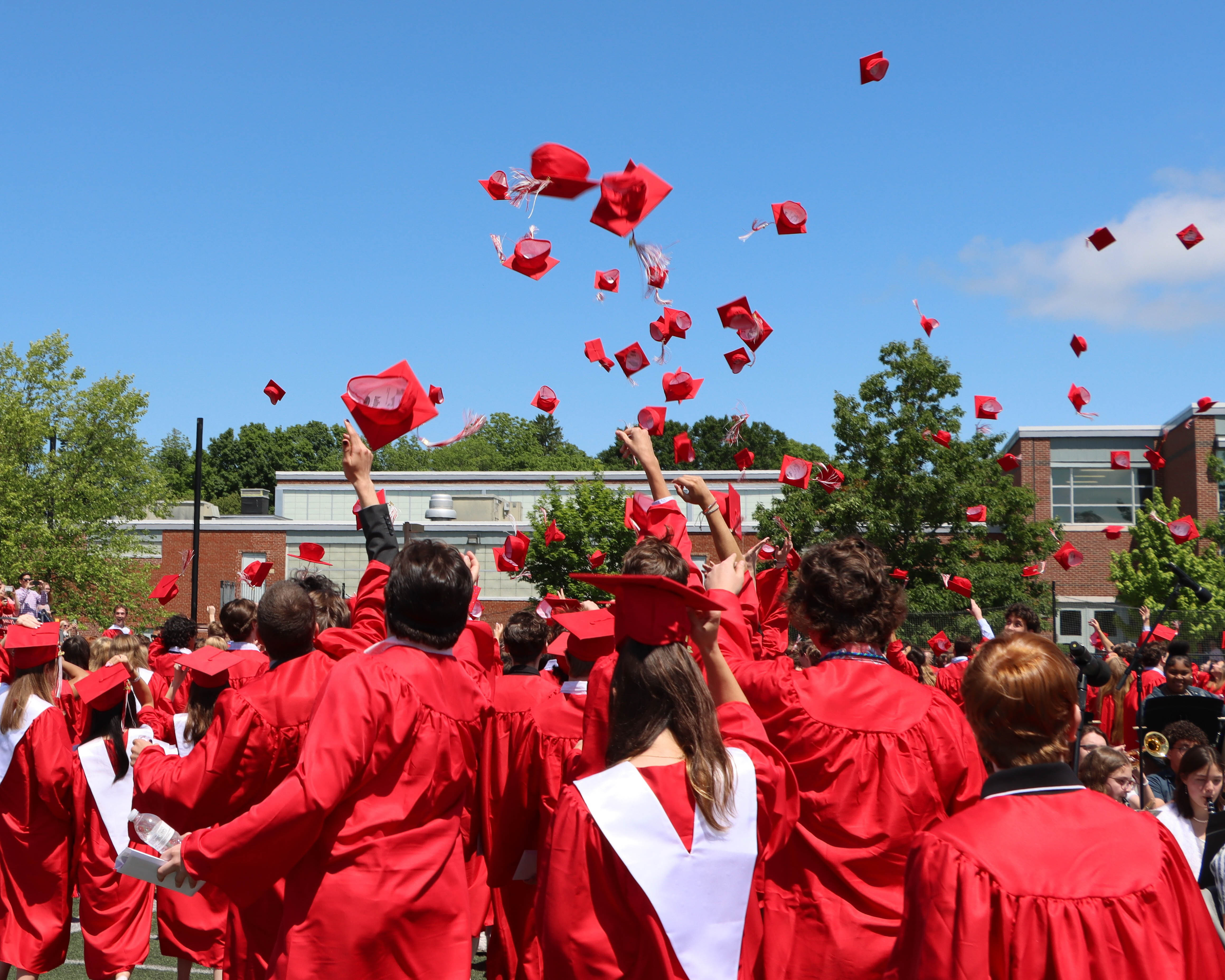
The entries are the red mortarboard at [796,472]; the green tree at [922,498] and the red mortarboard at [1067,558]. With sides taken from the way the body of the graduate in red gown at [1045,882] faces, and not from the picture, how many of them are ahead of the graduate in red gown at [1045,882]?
3

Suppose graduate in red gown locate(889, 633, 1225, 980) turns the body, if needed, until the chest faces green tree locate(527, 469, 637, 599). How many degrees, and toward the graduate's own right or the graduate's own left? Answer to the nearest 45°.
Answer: approximately 45° to the graduate's own left

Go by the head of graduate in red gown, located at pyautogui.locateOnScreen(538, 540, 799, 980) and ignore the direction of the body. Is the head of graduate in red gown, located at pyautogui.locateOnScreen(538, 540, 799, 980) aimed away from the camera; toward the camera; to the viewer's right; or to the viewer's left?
away from the camera

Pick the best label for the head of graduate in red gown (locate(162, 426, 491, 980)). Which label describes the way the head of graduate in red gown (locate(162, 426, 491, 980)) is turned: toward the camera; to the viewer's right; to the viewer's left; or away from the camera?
away from the camera

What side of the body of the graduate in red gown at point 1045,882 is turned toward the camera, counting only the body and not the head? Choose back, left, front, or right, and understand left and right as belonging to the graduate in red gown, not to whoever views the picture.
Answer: back

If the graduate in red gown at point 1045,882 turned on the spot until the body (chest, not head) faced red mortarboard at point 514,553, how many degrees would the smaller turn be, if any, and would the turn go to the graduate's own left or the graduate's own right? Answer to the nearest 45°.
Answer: approximately 45° to the graduate's own left

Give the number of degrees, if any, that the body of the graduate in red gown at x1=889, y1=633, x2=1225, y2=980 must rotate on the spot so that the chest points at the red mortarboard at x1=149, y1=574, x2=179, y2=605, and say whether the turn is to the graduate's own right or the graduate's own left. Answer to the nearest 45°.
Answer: approximately 45° to the graduate's own left

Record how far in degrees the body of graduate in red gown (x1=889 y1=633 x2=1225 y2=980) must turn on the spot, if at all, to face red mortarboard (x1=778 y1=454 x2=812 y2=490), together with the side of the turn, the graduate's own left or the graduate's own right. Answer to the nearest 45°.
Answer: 0° — they already face it

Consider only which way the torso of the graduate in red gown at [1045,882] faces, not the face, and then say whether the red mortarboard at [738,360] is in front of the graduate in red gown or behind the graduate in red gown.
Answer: in front

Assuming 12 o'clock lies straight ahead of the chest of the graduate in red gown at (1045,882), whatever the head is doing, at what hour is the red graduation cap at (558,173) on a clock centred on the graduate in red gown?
The red graduation cap is roughly at 11 o'clock from the graduate in red gown.

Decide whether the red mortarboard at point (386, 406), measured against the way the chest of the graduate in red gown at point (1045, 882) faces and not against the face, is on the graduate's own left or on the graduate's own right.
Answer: on the graduate's own left

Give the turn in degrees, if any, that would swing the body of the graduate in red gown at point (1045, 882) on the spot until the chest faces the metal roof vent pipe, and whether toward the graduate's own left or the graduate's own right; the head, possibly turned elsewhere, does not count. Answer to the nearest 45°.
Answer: approximately 45° to the graduate's own left
